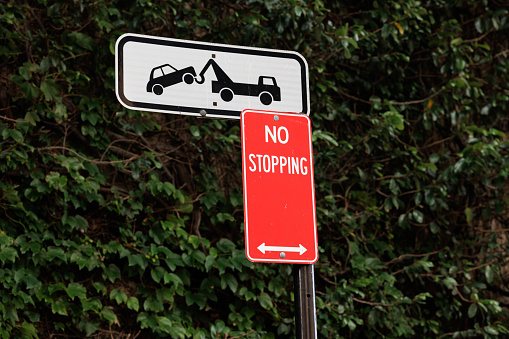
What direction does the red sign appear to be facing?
toward the camera
